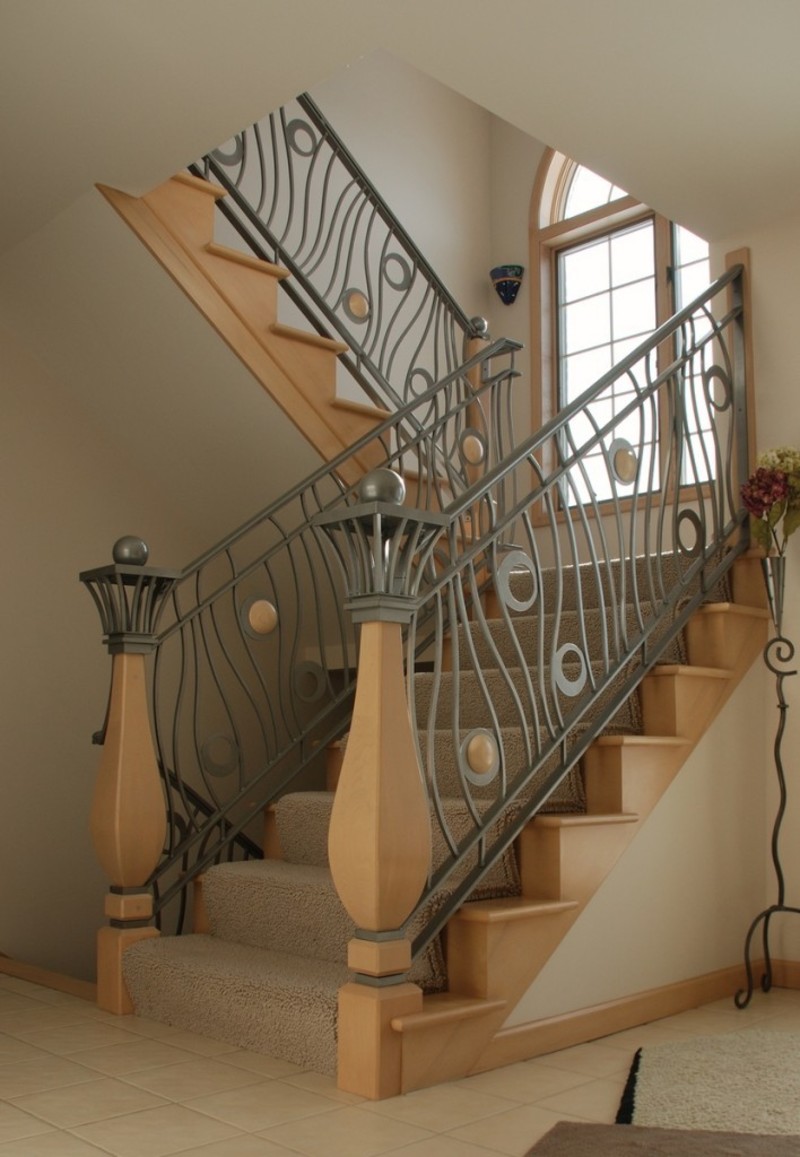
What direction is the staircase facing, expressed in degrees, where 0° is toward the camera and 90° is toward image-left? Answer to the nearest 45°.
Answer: approximately 45°

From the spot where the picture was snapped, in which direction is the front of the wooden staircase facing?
facing the viewer and to the left of the viewer

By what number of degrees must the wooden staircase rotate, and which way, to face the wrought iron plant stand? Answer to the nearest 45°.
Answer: approximately 180°

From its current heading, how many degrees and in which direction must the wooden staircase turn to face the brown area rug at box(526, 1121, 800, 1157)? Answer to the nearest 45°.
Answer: approximately 45° to its left

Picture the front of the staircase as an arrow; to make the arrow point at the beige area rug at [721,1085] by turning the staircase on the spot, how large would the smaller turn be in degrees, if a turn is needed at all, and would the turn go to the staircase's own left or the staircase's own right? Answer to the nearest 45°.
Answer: approximately 90° to the staircase's own left

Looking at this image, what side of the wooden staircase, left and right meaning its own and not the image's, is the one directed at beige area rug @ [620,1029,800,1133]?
left

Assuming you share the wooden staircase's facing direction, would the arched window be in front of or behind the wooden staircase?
behind
